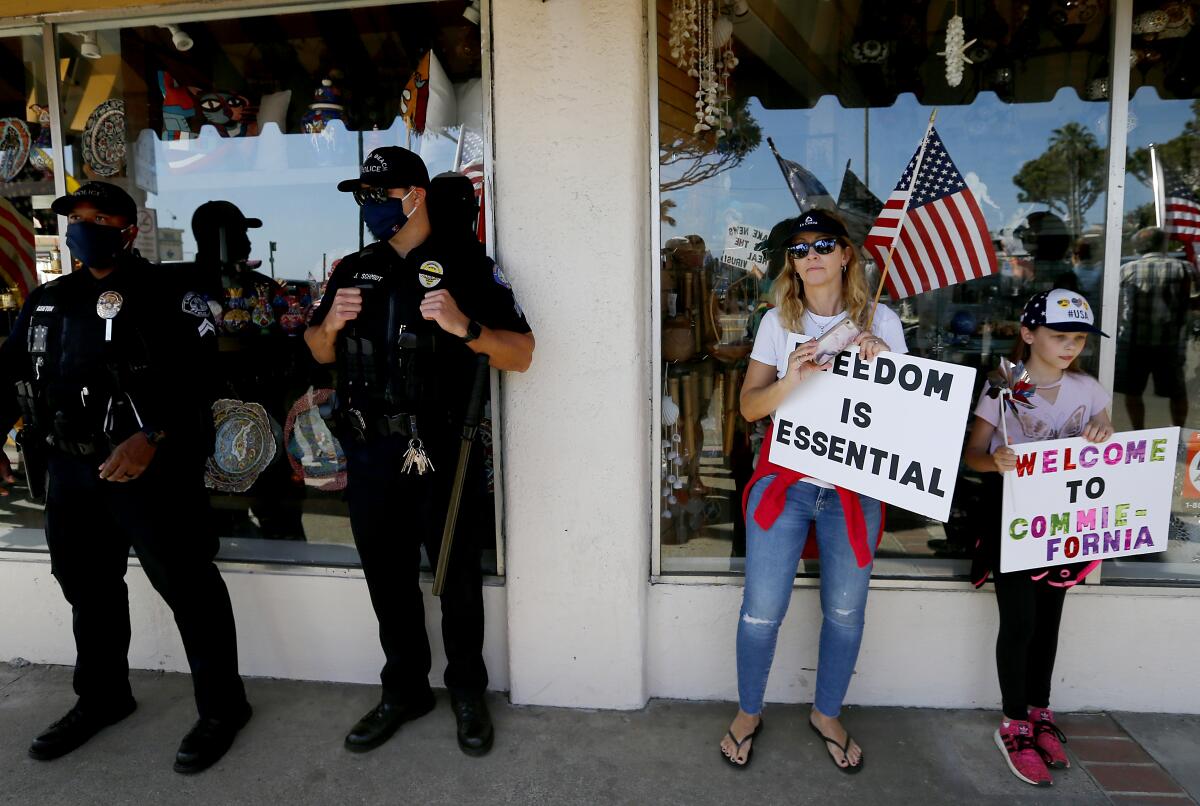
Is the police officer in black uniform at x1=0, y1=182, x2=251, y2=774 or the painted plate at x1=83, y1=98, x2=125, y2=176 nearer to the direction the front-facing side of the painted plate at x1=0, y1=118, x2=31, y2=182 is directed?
the police officer in black uniform

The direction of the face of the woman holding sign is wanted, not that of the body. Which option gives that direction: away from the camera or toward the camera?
toward the camera

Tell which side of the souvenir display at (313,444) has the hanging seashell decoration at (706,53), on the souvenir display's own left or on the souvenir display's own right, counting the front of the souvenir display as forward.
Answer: on the souvenir display's own left

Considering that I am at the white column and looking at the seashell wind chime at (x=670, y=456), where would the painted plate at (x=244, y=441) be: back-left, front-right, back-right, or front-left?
back-left

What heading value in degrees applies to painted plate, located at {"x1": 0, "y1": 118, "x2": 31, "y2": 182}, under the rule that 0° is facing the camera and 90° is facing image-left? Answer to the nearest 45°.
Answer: approximately 0°

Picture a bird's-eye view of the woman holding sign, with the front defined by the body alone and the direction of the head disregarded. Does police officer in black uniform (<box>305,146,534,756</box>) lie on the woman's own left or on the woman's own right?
on the woman's own right

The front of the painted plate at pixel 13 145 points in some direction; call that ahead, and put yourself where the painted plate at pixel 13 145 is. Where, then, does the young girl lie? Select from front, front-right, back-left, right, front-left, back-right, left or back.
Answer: front-left

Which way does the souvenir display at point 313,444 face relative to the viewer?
toward the camera

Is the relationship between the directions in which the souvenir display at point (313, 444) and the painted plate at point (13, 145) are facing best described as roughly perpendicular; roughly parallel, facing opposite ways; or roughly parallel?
roughly parallel

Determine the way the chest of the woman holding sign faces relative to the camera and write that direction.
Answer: toward the camera

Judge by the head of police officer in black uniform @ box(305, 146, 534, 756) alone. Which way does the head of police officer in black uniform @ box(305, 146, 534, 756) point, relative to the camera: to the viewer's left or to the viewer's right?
to the viewer's left

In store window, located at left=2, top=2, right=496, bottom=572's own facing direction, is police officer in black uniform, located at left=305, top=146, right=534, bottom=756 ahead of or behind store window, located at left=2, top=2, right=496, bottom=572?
ahead

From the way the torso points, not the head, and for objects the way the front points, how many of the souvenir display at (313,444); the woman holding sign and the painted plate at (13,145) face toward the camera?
3

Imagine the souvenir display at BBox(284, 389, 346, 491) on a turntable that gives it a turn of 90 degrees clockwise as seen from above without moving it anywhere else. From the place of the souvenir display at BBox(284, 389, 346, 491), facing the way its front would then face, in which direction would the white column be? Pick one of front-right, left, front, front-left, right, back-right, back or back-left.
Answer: back-left

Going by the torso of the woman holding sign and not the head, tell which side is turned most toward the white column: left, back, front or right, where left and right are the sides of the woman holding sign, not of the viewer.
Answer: right

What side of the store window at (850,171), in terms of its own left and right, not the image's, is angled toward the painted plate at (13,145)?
right

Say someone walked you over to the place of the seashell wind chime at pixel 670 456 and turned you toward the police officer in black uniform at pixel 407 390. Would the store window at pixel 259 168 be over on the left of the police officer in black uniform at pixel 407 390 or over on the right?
right
